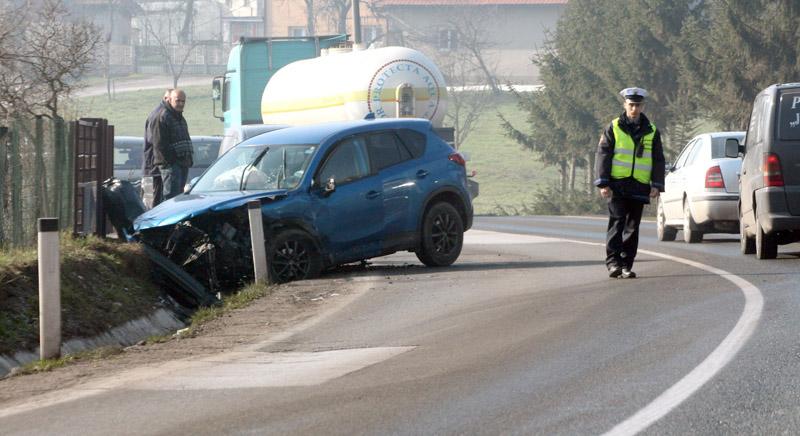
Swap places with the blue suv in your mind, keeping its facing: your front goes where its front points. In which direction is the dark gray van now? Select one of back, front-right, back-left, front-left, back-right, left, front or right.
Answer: back-left

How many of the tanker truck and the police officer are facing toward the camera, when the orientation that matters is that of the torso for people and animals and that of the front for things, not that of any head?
1

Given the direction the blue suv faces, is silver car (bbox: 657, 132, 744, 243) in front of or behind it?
behind

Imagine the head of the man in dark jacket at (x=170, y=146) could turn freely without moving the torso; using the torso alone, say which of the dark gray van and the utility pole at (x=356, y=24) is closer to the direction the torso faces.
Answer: the dark gray van

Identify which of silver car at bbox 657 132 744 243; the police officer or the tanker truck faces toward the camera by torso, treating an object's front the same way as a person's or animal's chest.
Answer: the police officer

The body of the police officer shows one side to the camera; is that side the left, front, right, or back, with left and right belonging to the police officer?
front

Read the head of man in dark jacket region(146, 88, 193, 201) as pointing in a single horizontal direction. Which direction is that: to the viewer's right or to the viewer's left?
to the viewer's right

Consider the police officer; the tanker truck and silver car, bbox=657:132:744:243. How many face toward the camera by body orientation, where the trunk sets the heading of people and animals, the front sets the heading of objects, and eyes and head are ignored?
1

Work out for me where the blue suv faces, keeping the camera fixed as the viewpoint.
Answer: facing the viewer and to the left of the viewer

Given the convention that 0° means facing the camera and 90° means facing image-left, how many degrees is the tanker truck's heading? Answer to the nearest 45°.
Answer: approximately 135°

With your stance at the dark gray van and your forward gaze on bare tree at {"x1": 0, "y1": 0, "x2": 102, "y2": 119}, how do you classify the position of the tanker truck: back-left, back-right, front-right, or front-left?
front-right

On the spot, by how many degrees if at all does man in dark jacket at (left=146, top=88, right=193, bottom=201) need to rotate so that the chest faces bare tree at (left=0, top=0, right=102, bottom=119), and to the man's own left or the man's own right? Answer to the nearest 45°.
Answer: approximately 180°

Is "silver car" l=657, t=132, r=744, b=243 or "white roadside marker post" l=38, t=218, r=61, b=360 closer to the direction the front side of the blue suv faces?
the white roadside marker post

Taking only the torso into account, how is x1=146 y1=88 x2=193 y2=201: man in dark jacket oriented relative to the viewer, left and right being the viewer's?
facing the viewer and to the right of the viewer

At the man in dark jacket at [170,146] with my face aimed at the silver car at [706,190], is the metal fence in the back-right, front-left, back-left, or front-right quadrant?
back-right
